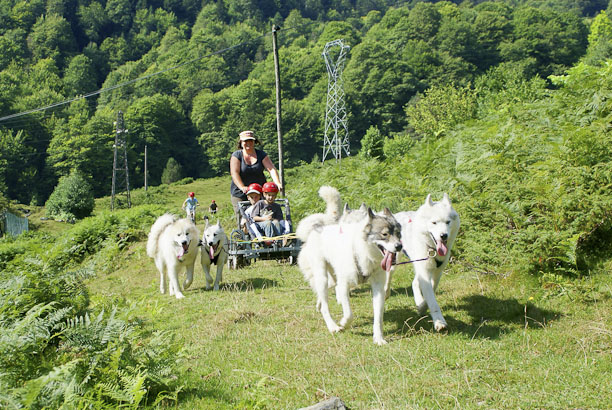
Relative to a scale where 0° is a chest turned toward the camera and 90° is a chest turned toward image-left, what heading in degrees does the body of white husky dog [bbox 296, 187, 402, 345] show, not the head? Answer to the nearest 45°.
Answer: approximately 315°

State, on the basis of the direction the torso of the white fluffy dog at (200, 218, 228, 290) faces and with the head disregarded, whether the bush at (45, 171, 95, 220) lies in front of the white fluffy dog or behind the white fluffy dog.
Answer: behind

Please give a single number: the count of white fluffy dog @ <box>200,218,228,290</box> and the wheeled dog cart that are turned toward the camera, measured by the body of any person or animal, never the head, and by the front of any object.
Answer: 2

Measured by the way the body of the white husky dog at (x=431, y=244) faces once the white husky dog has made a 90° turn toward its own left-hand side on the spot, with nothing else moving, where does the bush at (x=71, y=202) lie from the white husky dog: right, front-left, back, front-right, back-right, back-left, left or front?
left

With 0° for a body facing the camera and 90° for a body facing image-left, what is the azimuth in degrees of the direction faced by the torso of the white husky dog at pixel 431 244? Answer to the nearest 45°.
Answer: approximately 315°

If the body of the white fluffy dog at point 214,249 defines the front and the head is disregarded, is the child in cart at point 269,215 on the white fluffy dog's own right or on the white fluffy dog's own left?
on the white fluffy dog's own left
